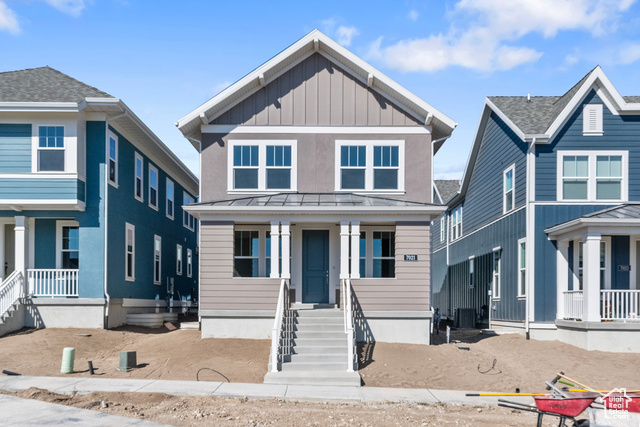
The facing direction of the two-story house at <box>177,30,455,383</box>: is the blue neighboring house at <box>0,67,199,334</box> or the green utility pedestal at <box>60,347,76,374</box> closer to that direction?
the green utility pedestal

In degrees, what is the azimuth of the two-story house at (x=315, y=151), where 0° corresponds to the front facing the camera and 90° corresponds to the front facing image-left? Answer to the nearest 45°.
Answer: approximately 0°

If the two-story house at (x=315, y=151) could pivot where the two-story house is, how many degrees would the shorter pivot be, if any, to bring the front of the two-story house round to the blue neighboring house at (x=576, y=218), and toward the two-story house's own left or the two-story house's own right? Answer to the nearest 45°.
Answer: approximately 90° to the two-story house's own left

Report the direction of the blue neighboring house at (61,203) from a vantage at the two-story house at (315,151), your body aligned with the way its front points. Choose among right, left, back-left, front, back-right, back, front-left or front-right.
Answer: right
